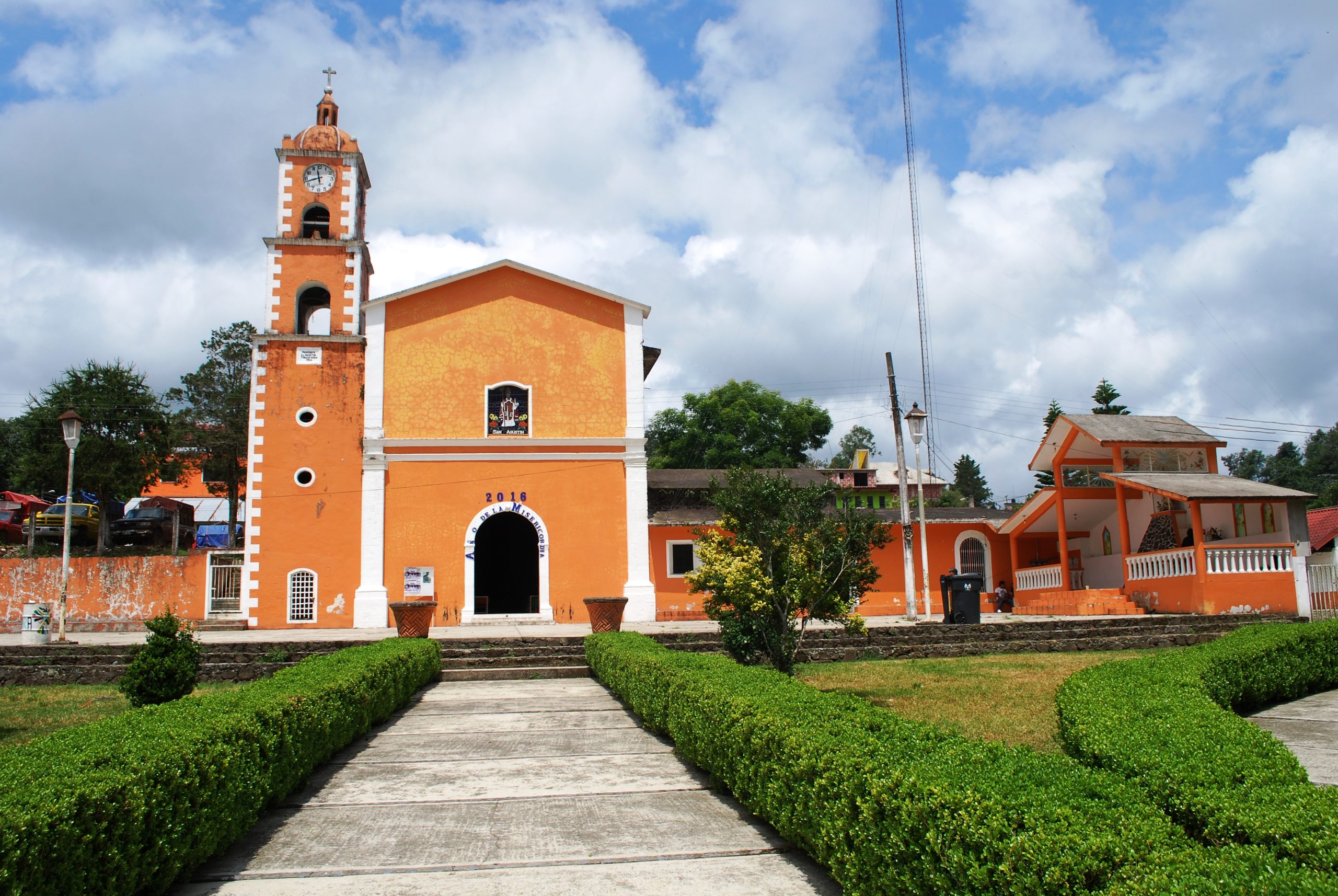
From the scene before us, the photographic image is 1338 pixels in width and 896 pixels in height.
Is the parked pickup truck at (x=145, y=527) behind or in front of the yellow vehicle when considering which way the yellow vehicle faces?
behind

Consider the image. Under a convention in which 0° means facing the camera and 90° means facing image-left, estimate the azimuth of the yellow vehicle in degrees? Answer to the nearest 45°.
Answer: approximately 45°

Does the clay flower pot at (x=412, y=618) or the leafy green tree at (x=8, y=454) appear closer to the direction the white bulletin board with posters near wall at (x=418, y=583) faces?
the clay flower pot

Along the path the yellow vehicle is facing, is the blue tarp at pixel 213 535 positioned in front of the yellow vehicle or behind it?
behind

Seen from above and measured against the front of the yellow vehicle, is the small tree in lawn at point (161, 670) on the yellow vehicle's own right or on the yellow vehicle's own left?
on the yellow vehicle's own left

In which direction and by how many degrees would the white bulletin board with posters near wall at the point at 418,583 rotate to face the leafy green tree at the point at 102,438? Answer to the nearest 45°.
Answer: approximately 135° to its right

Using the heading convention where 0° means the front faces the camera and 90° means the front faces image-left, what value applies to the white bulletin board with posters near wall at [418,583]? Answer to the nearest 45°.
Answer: approximately 0°

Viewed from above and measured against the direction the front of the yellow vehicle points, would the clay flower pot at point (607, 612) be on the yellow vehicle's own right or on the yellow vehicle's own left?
on the yellow vehicle's own left

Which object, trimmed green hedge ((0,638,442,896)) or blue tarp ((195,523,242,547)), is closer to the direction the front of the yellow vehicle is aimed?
the trimmed green hedge
